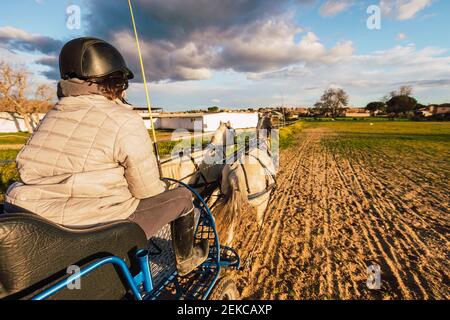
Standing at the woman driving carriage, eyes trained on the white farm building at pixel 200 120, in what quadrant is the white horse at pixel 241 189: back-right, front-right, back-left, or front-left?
front-right

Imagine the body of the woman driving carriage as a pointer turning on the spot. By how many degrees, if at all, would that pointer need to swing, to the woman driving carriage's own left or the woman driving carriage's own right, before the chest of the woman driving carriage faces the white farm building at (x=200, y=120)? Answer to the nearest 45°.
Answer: approximately 45° to the woman driving carriage's own left

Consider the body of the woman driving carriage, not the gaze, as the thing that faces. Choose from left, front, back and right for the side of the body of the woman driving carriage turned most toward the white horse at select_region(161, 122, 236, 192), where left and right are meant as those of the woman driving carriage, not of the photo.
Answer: front

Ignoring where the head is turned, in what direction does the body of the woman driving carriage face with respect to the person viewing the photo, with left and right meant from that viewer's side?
facing away from the viewer and to the right of the viewer

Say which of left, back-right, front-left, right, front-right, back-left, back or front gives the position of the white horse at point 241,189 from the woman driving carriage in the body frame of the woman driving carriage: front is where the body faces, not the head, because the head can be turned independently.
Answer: front
